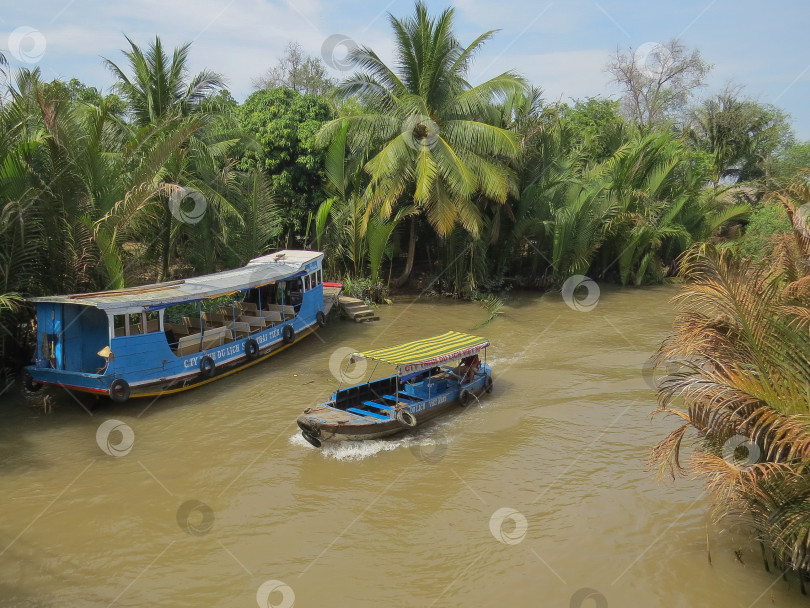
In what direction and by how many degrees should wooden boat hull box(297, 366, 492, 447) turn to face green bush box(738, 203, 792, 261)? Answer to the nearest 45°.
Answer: approximately 180°

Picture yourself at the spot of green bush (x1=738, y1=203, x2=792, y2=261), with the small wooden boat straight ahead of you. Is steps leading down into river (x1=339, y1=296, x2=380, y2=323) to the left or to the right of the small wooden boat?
right

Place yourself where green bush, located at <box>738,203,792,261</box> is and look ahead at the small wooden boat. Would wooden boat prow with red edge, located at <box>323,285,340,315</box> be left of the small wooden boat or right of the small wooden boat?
right

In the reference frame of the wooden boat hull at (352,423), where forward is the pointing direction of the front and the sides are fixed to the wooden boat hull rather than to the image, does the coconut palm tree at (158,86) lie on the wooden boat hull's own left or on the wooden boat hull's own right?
on the wooden boat hull's own right

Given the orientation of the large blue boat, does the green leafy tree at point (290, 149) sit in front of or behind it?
in front

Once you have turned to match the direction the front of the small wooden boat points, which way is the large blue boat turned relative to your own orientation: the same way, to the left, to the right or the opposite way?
the opposite way

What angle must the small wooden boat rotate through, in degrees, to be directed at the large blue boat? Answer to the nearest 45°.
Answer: approximately 45° to its right

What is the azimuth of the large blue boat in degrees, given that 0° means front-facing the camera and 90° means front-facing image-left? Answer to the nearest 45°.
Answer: approximately 225°

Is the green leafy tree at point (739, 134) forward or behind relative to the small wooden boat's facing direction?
behind
